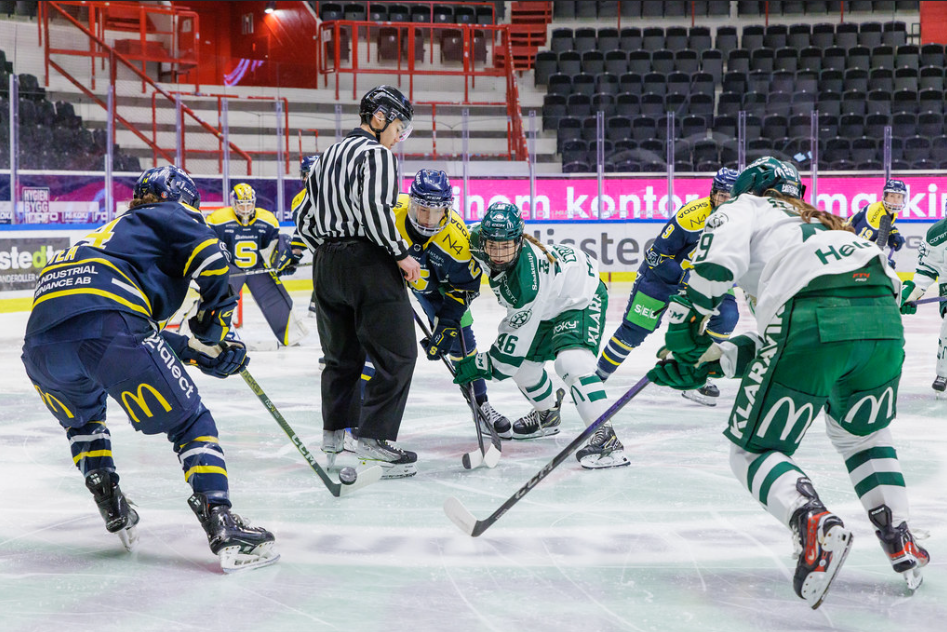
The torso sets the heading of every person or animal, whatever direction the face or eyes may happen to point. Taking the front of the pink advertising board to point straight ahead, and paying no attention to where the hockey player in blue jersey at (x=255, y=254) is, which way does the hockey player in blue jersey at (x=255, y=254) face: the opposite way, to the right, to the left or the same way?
the same way

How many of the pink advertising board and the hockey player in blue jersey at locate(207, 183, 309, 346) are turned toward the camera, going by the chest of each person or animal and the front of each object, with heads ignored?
2

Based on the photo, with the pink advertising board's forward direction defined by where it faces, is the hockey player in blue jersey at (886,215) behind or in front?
in front

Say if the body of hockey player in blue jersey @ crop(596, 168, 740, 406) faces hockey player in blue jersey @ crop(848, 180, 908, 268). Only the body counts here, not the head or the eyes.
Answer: no

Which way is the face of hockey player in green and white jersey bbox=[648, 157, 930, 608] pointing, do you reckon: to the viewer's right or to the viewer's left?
to the viewer's left

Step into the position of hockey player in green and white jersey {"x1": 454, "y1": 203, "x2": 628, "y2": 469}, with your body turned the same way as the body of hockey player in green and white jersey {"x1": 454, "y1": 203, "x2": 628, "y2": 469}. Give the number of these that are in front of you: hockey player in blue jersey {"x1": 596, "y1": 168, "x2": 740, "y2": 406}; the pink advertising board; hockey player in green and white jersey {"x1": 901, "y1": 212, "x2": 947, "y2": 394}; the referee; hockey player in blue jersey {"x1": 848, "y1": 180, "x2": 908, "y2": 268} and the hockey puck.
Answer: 2

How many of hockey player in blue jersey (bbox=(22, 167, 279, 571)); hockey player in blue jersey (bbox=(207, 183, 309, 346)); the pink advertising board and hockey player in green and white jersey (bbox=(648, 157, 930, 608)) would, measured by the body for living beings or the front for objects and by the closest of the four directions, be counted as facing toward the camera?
2

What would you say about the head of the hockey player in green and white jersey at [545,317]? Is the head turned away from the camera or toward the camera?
toward the camera

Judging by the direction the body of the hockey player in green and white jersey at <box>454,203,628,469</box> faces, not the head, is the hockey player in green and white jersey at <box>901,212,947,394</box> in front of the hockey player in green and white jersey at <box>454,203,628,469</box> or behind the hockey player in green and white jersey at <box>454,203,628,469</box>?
behind

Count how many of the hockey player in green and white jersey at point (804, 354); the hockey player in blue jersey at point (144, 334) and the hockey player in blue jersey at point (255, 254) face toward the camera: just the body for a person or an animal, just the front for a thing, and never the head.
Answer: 1

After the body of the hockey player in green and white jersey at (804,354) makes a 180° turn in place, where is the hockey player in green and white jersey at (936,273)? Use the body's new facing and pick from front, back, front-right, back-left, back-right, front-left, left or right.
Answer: back-left

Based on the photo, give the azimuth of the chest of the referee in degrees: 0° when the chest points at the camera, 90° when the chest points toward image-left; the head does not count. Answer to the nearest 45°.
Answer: approximately 225°

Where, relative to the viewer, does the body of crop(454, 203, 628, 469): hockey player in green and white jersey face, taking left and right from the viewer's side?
facing the viewer and to the left of the viewer

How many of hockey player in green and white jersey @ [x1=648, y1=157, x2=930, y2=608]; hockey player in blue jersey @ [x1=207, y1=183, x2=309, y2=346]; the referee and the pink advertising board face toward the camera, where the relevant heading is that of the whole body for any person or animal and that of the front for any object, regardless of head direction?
2

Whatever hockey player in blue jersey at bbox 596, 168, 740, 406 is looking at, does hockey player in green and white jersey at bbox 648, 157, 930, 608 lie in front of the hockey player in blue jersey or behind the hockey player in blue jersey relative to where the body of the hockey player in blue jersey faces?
in front

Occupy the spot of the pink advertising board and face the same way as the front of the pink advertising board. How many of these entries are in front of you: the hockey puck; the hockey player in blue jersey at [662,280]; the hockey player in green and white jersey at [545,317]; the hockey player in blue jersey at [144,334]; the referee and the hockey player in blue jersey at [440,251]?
6

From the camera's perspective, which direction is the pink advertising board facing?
toward the camera
